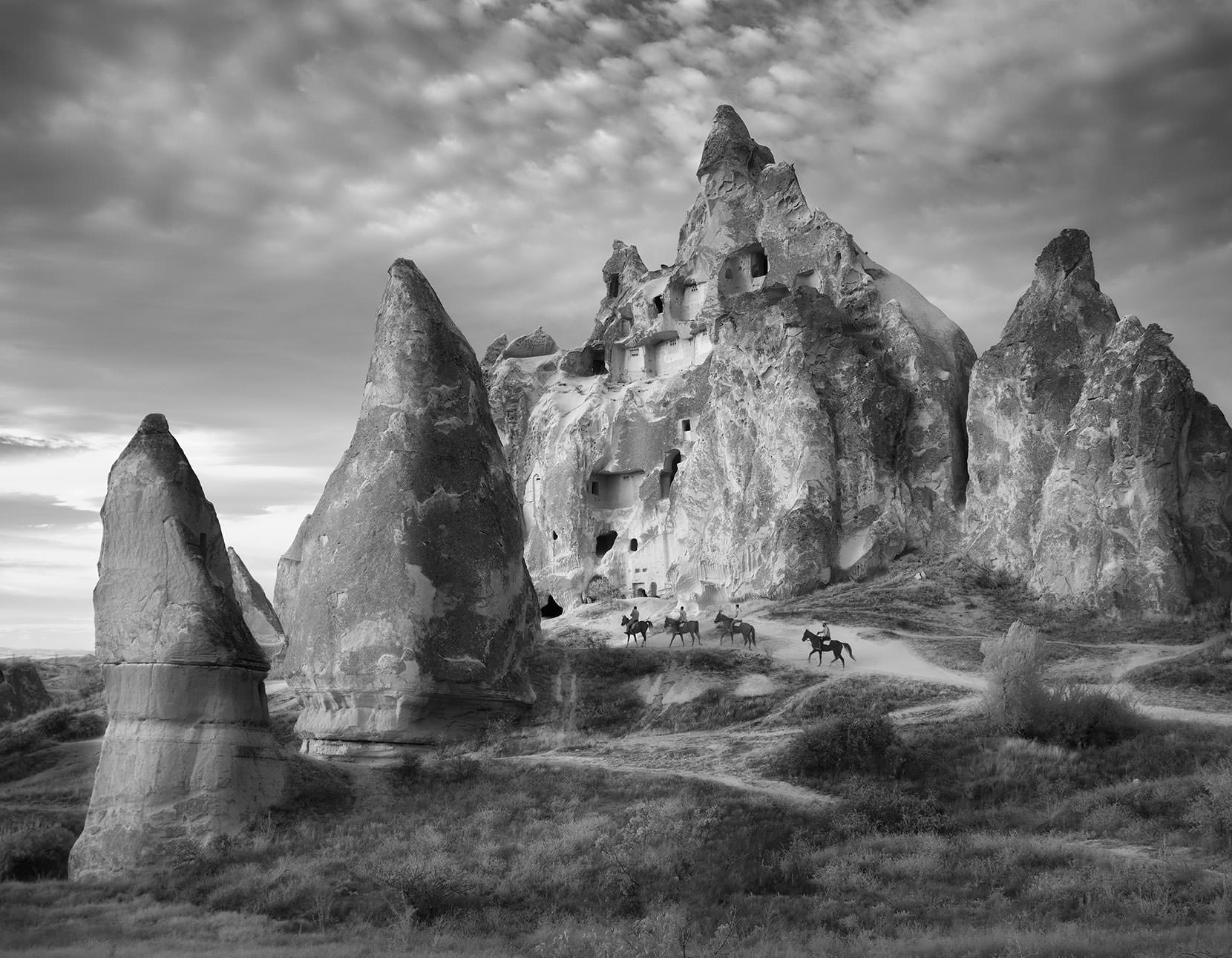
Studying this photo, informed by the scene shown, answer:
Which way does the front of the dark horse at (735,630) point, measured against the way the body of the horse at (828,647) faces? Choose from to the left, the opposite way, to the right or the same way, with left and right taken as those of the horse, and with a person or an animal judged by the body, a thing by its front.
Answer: the same way

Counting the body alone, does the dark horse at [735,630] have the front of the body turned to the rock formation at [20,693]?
yes
